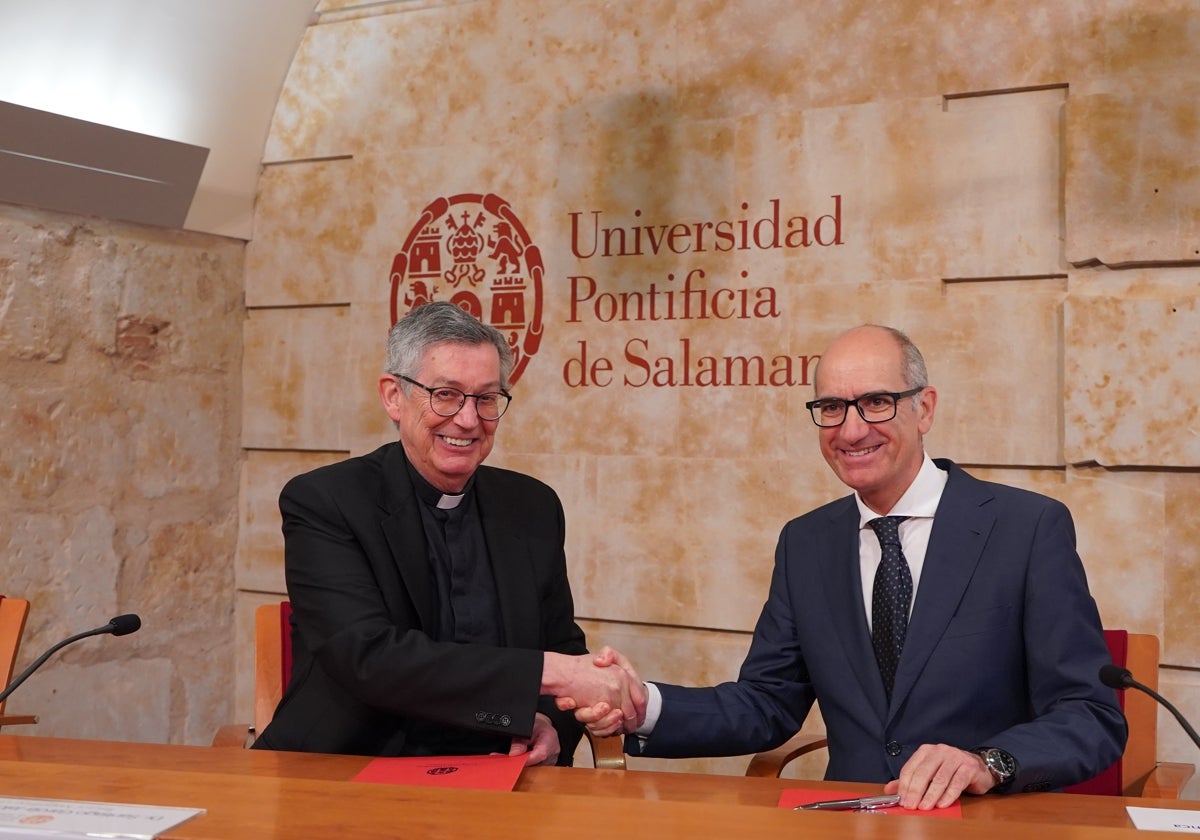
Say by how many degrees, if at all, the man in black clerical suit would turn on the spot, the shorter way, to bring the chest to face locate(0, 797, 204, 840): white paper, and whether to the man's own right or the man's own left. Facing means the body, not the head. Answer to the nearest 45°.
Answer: approximately 90° to the man's own right

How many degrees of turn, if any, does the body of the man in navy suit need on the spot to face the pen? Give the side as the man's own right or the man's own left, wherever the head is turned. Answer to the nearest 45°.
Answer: approximately 45° to the man's own left

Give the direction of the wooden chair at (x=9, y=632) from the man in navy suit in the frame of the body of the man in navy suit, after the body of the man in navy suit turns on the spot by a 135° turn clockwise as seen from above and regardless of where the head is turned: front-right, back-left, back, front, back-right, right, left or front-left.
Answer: left

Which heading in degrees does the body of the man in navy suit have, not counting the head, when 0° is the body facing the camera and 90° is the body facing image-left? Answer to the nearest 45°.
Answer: approximately 45°

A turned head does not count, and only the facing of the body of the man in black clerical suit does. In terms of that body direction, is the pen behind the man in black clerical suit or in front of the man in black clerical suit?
in front

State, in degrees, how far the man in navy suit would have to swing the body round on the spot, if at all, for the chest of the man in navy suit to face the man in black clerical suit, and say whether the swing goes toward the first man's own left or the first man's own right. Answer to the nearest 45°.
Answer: approximately 45° to the first man's own right

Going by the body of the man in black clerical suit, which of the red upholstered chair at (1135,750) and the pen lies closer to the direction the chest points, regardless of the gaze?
the pen

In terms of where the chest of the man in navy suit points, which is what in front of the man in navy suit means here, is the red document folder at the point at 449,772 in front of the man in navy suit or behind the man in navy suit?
in front

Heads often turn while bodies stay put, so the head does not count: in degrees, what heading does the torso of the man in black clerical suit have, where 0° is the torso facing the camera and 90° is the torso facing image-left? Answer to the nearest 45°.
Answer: approximately 315°

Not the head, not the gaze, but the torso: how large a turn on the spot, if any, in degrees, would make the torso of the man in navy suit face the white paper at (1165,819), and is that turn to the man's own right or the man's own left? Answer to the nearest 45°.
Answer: approximately 90° to the man's own left

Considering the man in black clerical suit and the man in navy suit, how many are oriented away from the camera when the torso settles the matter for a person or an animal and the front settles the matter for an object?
0
